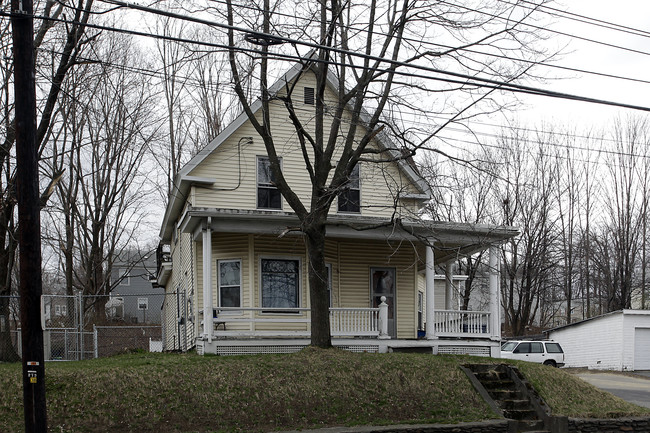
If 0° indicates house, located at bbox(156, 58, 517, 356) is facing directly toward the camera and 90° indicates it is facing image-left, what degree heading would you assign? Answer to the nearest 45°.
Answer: approximately 0°

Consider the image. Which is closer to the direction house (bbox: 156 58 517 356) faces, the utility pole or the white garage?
the utility pole

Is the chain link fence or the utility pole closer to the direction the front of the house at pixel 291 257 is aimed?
the utility pole
